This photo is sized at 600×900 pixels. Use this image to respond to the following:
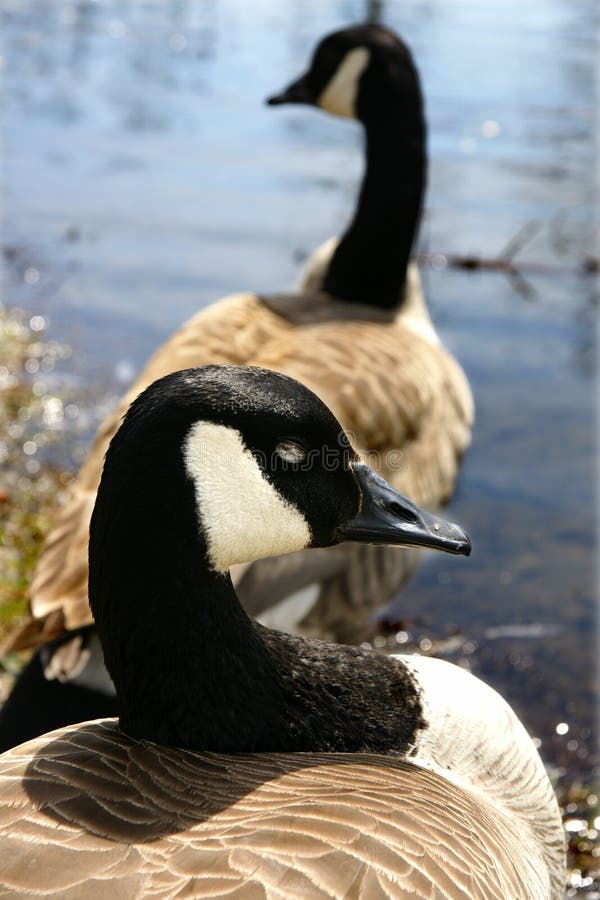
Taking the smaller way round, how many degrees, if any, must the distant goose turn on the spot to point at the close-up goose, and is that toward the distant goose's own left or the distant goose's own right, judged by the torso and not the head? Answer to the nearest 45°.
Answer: approximately 135° to the distant goose's own right

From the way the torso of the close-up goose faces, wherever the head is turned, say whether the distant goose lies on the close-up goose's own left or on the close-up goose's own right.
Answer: on the close-up goose's own left

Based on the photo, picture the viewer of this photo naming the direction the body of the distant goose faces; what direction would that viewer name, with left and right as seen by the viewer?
facing away from the viewer and to the right of the viewer

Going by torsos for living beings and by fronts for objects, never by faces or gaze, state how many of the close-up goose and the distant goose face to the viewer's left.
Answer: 0
